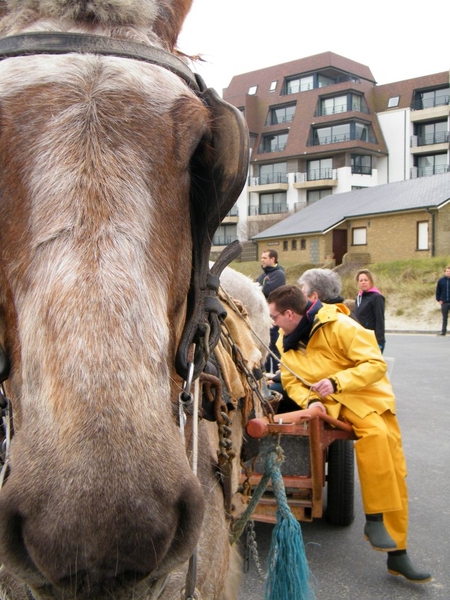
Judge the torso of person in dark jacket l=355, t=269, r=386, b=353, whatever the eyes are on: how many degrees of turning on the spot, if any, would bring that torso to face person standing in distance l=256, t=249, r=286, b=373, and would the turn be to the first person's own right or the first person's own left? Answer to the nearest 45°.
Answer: approximately 45° to the first person's own right

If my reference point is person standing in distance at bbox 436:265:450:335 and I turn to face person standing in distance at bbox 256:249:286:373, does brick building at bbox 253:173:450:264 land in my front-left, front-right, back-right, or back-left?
back-right

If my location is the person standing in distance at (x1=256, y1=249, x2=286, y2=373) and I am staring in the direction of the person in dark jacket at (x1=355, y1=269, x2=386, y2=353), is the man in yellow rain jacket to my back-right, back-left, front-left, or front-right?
front-right

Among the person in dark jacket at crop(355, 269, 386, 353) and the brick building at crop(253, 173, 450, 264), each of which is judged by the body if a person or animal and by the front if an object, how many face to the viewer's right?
0

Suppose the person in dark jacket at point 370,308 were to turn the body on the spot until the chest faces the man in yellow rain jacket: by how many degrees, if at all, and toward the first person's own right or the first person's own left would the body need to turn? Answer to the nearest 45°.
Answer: approximately 45° to the first person's own left

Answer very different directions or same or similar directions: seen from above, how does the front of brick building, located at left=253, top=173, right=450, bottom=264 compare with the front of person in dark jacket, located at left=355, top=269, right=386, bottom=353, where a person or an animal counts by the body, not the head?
same or similar directions

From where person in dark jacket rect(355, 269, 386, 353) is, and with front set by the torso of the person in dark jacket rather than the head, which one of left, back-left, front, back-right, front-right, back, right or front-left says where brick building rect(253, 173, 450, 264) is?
back-right

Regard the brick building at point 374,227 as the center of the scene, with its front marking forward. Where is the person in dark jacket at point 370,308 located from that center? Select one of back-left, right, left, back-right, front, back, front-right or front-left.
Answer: front-left

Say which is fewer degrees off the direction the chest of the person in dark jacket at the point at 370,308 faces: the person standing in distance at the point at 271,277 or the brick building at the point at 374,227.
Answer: the person standing in distance

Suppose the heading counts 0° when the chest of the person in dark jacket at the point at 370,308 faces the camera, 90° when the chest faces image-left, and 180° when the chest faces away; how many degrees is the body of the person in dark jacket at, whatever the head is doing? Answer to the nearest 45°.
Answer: approximately 45°

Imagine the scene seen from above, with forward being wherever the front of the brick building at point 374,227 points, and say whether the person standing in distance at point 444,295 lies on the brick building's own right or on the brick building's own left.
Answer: on the brick building's own left
